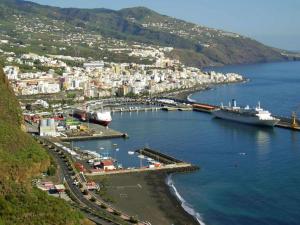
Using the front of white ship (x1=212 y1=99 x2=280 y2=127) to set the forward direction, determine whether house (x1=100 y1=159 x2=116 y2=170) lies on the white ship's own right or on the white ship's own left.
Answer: on the white ship's own right

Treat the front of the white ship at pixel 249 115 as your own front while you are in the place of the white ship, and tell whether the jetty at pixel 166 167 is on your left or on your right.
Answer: on your right

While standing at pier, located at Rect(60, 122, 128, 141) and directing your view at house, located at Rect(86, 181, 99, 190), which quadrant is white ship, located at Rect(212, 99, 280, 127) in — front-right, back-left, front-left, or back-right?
back-left

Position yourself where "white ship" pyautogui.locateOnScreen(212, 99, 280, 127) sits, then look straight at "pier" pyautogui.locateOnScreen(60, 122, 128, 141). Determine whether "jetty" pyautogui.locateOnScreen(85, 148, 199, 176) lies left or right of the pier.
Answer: left

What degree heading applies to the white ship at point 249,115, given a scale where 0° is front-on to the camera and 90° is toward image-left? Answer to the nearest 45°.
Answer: approximately 315°
